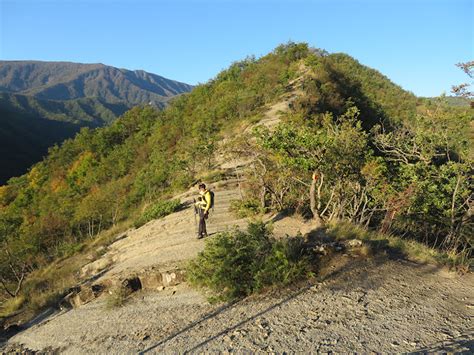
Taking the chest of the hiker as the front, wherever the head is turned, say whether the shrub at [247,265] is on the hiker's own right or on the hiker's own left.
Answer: on the hiker's own left

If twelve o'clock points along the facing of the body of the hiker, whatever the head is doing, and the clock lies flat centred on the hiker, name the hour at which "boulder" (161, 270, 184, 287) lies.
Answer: The boulder is roughly at 11 o'clock from the hiker.

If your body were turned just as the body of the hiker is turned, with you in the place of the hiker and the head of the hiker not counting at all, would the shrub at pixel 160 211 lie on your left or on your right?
on your right

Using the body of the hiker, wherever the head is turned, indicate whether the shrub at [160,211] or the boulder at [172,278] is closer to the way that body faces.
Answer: the boulder

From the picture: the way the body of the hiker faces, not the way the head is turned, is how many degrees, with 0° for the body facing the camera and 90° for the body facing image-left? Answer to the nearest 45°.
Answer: approximately 45°

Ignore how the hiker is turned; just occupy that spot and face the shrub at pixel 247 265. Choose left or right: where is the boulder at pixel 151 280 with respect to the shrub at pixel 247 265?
right
